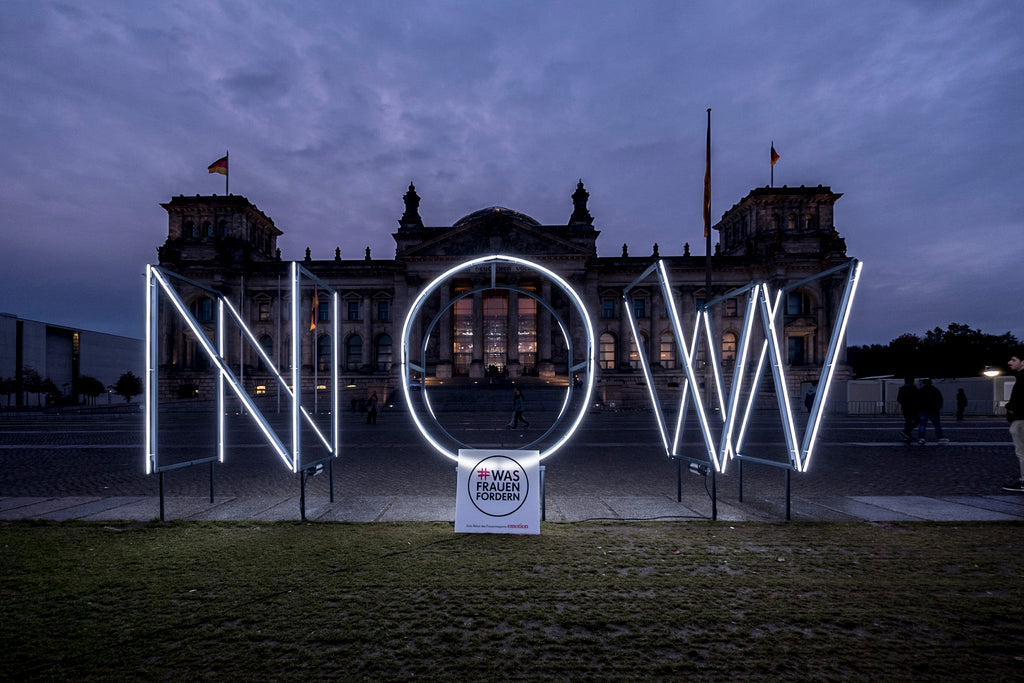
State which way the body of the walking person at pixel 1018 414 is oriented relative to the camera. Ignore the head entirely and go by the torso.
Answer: to the viewer's left

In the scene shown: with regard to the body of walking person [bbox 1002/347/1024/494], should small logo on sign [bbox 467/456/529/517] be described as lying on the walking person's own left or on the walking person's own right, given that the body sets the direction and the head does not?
on the walking person's own left

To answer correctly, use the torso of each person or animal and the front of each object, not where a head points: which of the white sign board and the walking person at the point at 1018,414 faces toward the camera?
the white sign board

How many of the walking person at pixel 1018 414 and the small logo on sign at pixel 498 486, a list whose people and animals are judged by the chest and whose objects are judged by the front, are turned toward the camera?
1

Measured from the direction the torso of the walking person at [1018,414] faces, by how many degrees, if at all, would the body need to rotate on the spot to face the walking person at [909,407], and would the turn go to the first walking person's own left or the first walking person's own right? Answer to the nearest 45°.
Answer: approximately 90° to the first walking person's own right

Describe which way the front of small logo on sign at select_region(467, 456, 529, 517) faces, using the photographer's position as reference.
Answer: facing the viewer

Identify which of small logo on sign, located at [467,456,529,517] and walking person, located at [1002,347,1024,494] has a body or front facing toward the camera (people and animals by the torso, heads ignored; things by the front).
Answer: the small logo on sign

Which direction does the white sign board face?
toward the camera

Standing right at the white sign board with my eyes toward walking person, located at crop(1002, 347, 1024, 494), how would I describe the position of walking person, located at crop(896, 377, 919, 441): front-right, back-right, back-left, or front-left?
front-left

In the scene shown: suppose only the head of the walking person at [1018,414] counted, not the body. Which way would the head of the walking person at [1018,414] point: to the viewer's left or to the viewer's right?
to the viewer's left

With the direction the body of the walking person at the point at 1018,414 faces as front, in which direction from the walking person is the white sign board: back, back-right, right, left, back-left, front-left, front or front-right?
front-left

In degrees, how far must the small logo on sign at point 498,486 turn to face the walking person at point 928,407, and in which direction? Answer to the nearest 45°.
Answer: approximately 135° to its left
